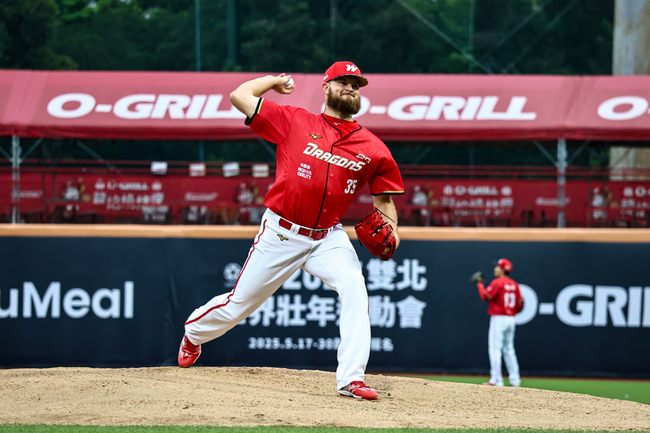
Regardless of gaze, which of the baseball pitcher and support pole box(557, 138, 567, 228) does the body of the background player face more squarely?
the support pole

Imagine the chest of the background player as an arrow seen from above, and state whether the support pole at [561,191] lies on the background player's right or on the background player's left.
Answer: on the background player's right

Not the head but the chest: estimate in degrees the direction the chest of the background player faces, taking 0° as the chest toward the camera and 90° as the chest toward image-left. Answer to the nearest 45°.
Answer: approximately 135°

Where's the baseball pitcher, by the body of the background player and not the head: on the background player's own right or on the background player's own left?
on the background player's own left
